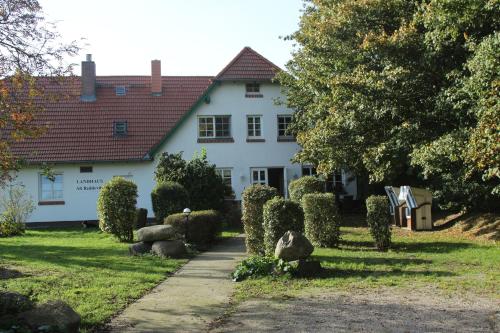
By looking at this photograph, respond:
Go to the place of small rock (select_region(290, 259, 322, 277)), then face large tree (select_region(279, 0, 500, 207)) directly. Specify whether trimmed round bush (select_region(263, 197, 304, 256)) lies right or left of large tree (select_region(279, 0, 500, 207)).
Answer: left

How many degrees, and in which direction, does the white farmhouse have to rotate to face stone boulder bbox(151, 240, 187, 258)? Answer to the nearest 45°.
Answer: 0° — it already faces it

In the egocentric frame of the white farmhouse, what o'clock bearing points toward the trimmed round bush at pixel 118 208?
The trimmed round bush is roughly at 12 o'clock from the white farmhouse.

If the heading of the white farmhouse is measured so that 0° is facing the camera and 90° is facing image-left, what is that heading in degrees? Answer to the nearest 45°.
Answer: approximately 0°

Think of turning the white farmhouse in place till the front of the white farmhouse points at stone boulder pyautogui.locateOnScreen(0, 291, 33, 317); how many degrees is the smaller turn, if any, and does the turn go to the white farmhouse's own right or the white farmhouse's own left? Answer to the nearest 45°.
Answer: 0° — it already faces it

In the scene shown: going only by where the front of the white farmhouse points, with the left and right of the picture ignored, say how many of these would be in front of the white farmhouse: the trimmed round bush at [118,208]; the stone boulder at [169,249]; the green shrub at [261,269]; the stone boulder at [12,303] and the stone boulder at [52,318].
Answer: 5

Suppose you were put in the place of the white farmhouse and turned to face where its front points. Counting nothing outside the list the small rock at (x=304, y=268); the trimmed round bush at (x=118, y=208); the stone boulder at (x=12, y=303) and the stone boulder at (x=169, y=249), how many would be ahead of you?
4

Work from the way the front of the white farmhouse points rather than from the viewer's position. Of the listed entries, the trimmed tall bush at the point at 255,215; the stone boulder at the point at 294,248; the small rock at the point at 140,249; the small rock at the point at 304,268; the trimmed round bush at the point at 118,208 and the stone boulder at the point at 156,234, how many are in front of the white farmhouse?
6

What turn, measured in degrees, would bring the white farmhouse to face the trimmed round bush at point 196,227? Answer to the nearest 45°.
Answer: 0° — it already faces it

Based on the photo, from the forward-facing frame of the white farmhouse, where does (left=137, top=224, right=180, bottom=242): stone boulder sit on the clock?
The stone boulder is roughly at 12 o'clock from the white farmhouse.

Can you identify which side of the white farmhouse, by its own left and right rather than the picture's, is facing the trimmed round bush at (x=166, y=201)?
front

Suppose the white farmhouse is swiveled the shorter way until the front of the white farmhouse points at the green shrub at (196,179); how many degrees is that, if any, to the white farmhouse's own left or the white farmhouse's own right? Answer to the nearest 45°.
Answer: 0° — it already faces it

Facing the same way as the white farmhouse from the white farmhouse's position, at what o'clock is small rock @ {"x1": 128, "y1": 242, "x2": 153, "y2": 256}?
The small rock is roughly at 12 o'clock from the white farmhouse.

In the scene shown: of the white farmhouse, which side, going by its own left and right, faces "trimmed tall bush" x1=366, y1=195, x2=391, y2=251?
front
